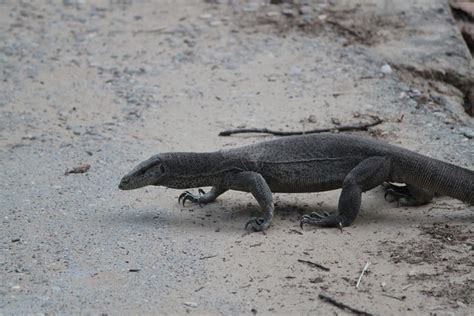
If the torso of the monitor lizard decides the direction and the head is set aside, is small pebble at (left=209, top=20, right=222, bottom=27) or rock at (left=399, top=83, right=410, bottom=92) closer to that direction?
the small pebble

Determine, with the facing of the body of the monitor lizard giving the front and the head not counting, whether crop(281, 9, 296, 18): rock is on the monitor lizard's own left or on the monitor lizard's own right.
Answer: on the monitor lizard's own right

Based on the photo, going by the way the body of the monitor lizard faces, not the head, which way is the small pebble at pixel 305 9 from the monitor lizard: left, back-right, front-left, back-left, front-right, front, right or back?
right

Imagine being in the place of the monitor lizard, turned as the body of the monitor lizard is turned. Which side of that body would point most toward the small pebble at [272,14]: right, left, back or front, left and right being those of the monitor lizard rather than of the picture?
right

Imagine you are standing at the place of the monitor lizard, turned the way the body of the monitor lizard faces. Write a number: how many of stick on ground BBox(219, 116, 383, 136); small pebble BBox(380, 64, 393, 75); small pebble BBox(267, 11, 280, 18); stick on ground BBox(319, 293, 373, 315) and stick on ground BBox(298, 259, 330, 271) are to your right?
3

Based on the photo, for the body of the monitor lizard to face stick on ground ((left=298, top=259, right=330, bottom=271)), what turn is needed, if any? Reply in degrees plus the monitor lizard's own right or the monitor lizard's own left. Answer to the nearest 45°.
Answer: approximately 90° to the monitor lizard's own left

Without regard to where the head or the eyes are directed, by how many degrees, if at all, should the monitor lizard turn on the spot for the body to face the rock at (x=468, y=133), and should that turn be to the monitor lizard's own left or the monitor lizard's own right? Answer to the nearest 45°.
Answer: approximately 135° to the monitor lizard's own right

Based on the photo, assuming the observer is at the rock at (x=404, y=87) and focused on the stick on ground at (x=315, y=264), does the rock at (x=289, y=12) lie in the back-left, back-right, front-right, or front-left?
back-right

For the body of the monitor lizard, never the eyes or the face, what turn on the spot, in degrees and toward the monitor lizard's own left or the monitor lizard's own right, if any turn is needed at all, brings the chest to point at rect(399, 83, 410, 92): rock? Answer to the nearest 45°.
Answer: approximately 90° to the monitor lizard's own right

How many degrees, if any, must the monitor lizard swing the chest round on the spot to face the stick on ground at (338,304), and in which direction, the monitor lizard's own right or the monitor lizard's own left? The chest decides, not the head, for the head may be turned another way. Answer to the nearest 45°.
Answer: approximately 90° to the monitor lizard's own left

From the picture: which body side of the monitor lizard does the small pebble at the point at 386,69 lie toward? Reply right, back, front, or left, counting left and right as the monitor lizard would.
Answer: right

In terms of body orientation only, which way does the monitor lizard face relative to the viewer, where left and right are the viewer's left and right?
facing to the left of the viewer

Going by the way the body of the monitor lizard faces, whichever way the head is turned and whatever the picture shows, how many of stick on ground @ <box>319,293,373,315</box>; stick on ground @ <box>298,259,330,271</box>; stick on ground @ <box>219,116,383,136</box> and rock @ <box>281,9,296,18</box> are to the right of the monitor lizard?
2

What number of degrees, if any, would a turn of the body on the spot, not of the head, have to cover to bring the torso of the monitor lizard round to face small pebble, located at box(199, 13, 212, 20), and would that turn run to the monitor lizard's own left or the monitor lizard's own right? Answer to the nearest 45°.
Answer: approximately 90° to the monitor lizard's own right
